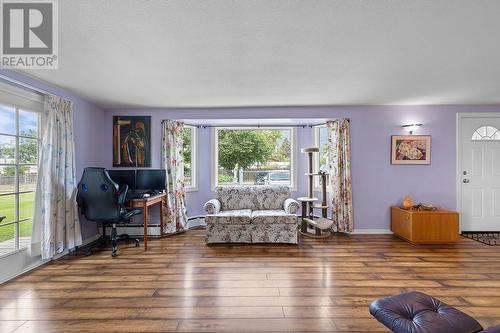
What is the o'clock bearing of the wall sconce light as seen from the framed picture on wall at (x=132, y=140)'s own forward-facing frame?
The wall sconce light is roughly at 10 o'clock from the framed picture on wall.

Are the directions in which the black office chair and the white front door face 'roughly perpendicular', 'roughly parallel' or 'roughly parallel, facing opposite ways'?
roughly parallel, facing opposite ways

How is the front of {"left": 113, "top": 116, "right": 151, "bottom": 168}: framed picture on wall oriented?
toward the camera

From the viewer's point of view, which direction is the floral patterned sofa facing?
toward the camera

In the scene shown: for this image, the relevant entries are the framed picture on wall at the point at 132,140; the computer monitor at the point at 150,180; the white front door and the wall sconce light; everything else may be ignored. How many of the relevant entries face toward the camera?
4

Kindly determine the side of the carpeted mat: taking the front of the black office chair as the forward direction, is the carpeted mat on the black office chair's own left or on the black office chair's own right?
on the black office chair's own right

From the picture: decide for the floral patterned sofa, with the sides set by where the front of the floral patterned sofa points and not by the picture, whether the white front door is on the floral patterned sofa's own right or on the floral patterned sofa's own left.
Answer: on the floral patterned sofa's own left

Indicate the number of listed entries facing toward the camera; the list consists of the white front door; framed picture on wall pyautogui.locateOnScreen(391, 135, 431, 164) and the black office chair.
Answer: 2

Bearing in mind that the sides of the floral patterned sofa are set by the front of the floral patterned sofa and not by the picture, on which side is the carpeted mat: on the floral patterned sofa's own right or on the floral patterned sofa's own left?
on the floral patterned sofa's own left

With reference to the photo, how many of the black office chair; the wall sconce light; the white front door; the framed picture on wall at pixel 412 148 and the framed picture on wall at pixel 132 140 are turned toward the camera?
4

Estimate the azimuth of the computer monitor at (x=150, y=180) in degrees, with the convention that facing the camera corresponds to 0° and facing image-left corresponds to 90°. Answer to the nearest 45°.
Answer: approximately 0°

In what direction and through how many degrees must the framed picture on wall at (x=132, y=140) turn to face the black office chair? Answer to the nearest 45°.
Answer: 0° — it already faces it

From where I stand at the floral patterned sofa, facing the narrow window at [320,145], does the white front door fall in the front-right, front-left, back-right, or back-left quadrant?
front-right
